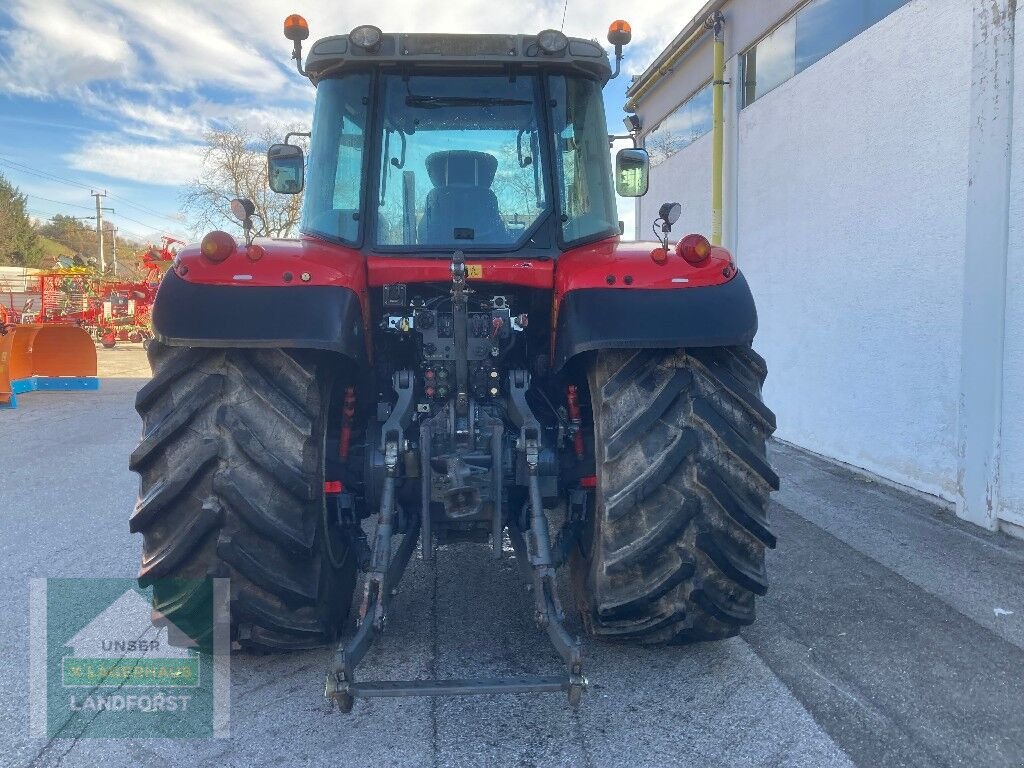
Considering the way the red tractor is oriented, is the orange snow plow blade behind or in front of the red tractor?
in front

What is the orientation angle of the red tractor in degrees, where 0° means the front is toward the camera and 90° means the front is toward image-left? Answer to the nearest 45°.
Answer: approximately 180°
